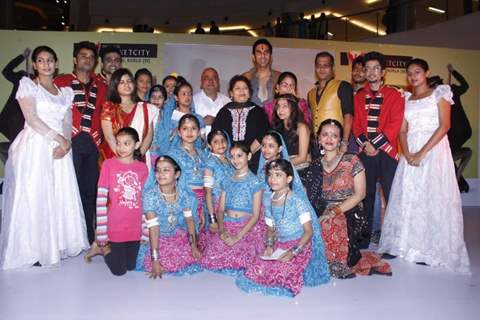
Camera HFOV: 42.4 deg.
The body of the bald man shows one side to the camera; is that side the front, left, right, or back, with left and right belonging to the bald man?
front

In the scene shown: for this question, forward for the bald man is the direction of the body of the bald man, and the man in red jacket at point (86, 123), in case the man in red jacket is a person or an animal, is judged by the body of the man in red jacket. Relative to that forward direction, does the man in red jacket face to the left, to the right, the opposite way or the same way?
the same way

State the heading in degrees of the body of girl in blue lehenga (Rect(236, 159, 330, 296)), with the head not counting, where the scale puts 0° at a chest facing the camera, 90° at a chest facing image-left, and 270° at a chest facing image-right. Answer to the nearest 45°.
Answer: approximately 45°

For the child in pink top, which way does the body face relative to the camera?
toward the camera

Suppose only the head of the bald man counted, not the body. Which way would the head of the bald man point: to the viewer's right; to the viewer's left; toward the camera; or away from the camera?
toward the camera

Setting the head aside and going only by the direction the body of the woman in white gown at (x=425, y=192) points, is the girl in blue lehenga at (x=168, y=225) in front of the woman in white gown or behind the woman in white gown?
in front

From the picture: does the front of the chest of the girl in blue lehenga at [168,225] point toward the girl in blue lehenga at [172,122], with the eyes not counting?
no

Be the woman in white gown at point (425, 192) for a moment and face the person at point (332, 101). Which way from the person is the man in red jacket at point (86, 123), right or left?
left

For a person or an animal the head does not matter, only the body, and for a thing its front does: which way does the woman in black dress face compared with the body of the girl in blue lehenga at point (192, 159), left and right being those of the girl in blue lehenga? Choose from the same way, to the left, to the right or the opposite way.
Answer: the same way

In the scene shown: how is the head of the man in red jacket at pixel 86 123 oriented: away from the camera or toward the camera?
toward the camera

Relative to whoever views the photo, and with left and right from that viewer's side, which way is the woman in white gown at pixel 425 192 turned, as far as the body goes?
facing the viewer and to the left of the viewer

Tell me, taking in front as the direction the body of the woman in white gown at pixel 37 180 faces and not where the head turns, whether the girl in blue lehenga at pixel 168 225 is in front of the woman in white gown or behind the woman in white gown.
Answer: in front

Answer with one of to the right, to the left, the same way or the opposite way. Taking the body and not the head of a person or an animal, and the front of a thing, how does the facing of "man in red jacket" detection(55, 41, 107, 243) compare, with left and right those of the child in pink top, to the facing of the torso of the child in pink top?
the same way

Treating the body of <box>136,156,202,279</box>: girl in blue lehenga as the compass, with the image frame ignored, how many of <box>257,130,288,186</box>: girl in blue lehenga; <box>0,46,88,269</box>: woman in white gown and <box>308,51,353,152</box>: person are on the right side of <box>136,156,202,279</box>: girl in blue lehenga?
1

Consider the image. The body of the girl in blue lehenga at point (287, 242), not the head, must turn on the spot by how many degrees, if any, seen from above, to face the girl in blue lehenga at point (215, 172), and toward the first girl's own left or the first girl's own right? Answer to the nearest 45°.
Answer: approximately 90° to the first girl's own right

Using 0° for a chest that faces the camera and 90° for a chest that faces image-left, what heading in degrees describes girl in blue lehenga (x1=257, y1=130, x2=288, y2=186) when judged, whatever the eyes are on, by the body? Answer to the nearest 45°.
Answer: approximately 45°

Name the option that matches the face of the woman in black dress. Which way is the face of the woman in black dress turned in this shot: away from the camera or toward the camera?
toward the camera

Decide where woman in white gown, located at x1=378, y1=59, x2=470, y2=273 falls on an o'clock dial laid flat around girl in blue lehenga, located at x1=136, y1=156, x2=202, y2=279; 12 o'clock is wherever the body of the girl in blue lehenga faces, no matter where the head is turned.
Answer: The woman in white gown is roughly at 9 o'clock from the girl in blue lehenga.

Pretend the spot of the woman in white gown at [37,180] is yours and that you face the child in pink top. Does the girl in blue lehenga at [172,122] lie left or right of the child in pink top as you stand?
left

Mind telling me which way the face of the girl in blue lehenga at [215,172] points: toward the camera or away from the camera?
toward the camera
